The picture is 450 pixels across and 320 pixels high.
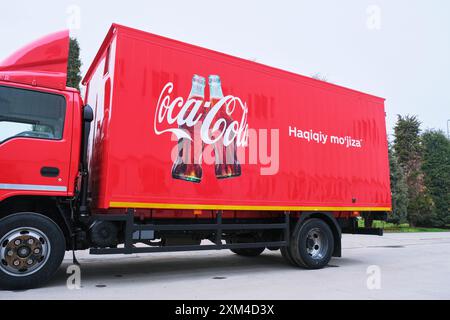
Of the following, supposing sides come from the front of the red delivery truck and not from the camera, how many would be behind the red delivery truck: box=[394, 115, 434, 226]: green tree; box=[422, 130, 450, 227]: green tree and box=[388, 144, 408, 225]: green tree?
3

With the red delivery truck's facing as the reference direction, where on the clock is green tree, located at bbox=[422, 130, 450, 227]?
The green tree is roughly at 6 o'clock from the red delivery truck.

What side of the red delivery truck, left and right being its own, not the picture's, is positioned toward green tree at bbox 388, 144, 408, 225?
back

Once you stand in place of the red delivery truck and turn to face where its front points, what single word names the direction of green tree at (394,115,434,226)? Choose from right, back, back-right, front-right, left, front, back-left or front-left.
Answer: back

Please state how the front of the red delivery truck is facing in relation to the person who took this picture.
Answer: facing the viewer and to the left of the viewer
